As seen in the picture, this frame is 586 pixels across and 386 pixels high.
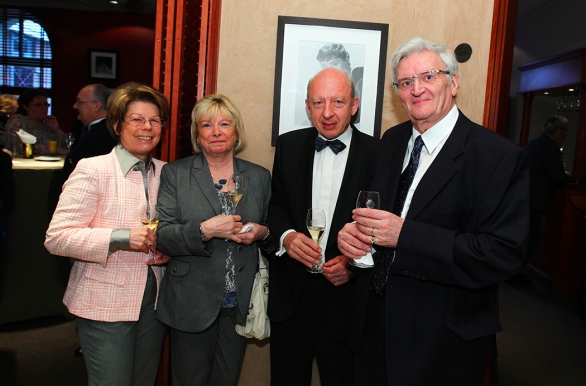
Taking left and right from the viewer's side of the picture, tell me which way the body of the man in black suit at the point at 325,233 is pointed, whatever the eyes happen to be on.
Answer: facing the viewer

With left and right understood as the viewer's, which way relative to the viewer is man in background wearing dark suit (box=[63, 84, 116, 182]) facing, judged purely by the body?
facing to the left of the viewer

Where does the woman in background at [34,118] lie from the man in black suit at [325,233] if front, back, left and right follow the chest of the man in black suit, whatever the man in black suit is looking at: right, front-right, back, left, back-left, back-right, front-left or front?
back-right

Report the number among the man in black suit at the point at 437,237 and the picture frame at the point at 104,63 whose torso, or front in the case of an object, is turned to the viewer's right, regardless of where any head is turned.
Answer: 0

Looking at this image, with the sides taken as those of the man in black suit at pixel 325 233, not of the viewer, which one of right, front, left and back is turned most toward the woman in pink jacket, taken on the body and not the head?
right

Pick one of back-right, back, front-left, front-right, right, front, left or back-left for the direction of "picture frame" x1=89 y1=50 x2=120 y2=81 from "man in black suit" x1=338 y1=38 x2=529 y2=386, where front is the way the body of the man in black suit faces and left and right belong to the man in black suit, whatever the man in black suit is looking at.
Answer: right

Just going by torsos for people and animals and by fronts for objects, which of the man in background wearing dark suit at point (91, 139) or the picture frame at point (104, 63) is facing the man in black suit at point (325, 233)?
the picture frame

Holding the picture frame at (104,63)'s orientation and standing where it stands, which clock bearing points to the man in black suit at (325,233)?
The man in black suit is roughly at 12 o'clock from the picture frame.
